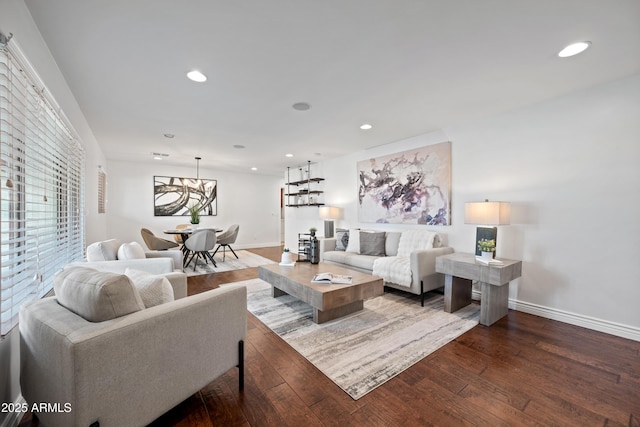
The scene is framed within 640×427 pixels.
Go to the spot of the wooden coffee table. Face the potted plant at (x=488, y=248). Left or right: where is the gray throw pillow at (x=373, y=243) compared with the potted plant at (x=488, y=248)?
left

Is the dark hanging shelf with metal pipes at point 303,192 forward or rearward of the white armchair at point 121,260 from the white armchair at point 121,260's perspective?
forward

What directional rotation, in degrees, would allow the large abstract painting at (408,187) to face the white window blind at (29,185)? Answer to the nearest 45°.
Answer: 0° — it already faces it

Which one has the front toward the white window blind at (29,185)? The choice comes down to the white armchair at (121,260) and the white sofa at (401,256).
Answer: the white sofa at (401,256)

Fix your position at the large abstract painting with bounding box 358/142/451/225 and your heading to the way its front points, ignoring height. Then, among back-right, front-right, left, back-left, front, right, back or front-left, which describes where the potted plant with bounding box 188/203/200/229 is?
front-right

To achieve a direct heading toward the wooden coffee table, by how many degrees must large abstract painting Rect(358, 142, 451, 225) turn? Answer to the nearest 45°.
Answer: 0° — it already faces it

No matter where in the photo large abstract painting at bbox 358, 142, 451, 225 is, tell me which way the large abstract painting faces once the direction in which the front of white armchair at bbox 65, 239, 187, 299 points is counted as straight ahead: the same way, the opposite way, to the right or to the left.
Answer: the opposite way

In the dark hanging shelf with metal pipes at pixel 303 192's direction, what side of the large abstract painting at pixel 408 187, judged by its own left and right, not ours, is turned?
right

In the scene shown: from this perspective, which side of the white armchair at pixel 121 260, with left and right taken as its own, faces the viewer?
right

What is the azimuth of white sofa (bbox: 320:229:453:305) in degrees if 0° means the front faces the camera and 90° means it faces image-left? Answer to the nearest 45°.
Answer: approximately 45°
